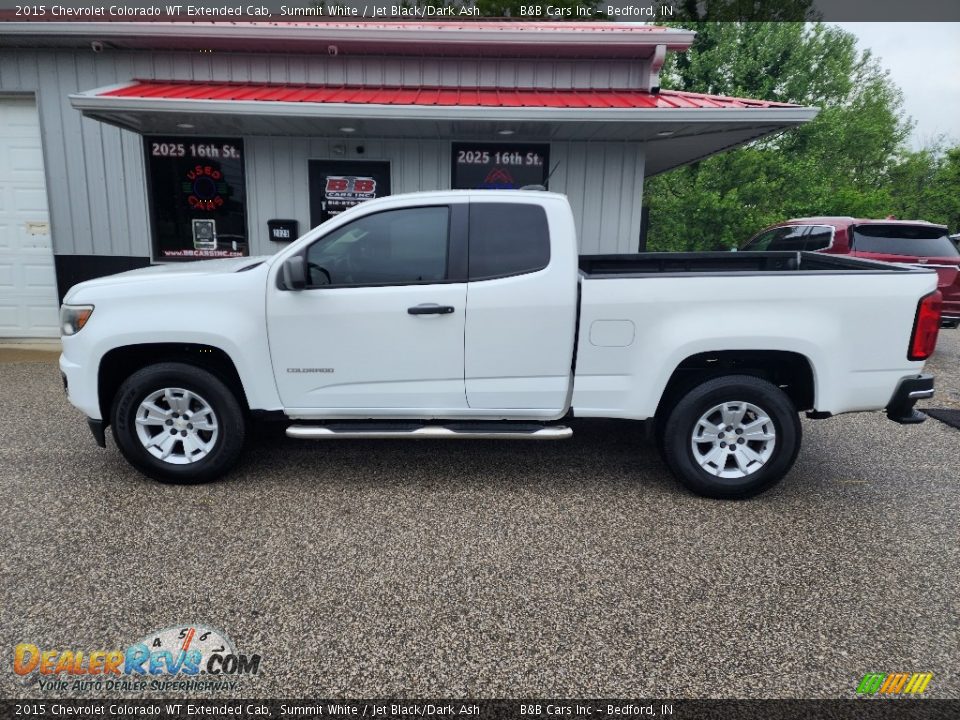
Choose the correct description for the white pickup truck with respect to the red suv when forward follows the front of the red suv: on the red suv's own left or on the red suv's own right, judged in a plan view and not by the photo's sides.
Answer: on the red suv's own left

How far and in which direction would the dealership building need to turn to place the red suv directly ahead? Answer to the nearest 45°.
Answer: approximately 90° to its left

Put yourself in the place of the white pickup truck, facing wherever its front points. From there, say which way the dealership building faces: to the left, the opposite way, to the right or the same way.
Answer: to the left

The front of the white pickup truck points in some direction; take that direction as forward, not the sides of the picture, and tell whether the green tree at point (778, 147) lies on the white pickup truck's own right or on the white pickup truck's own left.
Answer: on the white pickup truck's own right

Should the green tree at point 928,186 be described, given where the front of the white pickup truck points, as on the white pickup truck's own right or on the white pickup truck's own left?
on the white pickup truck's own right

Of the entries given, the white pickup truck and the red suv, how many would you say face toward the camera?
0

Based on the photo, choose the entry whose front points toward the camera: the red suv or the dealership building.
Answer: the dealership building

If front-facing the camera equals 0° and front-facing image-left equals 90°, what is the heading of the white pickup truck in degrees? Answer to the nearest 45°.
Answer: approximately 90°

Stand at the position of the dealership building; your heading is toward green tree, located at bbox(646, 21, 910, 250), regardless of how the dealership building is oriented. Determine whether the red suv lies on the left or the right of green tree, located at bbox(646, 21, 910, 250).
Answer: right

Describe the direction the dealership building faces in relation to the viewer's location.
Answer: facing the viewer

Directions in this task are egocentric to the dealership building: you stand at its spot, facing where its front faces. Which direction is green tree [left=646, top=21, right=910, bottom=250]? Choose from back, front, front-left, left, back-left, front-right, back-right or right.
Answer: back-left

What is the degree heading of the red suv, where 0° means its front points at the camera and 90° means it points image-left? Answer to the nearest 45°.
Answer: approximately 135°

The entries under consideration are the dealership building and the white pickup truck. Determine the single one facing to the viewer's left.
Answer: the white pickup truck

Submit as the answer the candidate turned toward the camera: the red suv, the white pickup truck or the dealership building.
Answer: the dealership building
